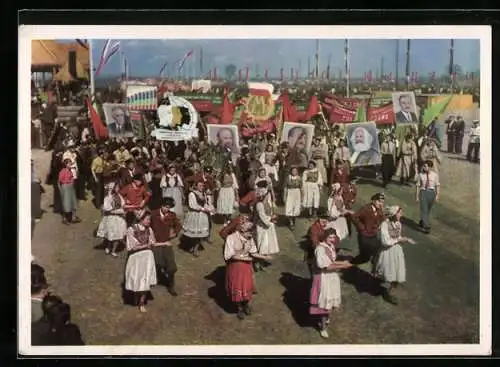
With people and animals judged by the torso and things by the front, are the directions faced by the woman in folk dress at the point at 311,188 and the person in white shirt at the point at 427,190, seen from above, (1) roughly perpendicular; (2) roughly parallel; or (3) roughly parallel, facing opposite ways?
roughly parallel

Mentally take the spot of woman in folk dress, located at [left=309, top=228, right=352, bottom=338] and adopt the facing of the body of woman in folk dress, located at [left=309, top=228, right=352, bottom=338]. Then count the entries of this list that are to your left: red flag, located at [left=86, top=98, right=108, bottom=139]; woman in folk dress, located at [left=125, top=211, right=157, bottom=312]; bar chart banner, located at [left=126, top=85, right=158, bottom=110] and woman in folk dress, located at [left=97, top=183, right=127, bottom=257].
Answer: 0

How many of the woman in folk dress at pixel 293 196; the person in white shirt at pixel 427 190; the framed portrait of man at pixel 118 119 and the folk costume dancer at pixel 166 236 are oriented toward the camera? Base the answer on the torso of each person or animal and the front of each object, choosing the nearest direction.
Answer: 4

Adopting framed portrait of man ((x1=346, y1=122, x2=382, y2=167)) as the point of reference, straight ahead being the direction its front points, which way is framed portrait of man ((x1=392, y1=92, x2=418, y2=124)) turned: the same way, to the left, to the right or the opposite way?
the same way

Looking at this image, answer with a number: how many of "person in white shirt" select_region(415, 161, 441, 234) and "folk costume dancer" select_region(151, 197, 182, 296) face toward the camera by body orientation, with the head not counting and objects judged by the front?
2

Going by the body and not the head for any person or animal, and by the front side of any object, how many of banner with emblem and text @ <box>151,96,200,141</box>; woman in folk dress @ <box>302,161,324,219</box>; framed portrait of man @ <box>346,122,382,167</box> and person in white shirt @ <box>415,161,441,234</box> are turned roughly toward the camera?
4

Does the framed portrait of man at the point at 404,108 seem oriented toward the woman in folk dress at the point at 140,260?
no

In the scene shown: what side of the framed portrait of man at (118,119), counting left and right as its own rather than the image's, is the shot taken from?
front

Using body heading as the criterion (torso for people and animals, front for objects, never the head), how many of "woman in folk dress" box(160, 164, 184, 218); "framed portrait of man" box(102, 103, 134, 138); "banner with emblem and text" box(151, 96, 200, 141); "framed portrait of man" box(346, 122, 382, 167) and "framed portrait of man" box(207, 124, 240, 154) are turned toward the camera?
5

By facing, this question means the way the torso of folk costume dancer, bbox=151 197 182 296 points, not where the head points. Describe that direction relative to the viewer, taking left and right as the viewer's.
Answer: facing the viewer

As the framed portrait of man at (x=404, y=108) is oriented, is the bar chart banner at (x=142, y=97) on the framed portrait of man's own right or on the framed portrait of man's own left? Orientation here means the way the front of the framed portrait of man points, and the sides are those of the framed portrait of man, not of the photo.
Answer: on the framed portrait of man's own right

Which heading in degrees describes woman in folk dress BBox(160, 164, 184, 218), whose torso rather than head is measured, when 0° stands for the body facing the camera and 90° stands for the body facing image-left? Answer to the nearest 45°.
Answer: approximately 0°

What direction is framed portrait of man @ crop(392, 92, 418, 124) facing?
toward the camera

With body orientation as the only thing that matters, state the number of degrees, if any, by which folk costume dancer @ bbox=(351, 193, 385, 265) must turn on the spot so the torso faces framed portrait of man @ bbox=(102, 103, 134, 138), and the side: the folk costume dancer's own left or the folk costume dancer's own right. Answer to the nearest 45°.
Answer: approximately 135° to the folk costume dancer's own right

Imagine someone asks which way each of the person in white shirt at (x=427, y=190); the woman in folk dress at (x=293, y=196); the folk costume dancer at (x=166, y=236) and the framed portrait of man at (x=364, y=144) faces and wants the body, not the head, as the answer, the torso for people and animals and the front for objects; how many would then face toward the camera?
4
